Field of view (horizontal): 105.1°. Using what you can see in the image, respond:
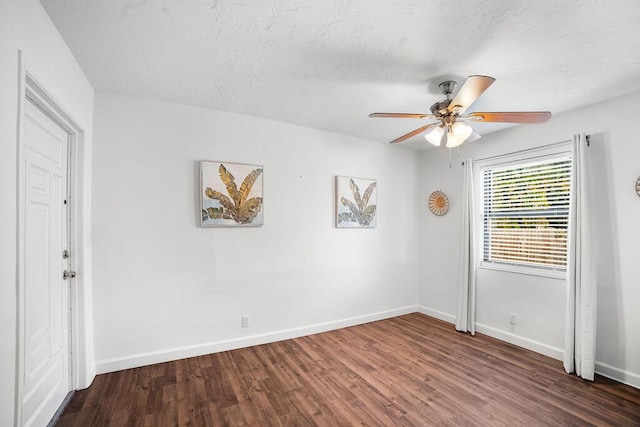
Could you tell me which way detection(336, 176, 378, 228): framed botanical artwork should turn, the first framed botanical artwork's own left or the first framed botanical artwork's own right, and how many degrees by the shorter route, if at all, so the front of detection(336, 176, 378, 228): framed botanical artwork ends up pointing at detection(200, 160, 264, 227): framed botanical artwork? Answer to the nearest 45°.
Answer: approximately 90° to the first framed botanical artwork's own right

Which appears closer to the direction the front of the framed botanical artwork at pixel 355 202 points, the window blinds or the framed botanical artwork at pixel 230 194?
the window blinds

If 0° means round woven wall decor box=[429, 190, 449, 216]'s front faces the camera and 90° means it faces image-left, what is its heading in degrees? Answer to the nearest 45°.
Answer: approximately 45°

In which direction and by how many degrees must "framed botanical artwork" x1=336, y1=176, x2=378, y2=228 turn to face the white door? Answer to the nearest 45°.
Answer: approximately 90° to its right

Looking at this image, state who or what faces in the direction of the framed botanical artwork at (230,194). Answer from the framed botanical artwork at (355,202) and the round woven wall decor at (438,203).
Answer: the round woven wall decor

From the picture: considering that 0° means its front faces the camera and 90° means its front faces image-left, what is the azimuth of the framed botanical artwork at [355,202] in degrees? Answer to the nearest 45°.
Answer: approximately 315°

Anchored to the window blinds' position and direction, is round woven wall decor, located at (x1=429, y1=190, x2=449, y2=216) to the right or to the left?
on its right

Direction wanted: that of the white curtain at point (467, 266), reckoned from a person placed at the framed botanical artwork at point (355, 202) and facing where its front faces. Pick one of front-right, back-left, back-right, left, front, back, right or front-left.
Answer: front-left

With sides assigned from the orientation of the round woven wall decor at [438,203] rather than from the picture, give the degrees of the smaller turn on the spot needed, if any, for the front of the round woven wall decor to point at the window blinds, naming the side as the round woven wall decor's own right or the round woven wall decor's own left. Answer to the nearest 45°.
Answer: approximately 90° to the round woven wall decor's own left
